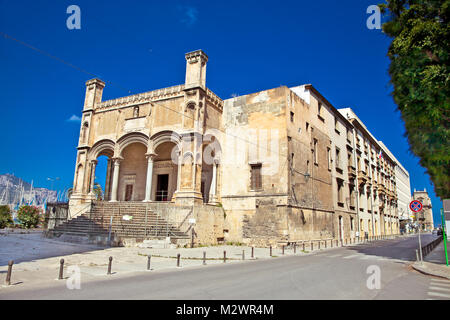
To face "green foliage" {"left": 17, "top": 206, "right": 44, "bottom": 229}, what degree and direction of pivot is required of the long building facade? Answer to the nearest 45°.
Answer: approximately 90° to its right

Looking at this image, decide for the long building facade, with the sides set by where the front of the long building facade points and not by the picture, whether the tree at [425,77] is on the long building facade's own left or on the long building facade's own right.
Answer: on the long building facade's own left

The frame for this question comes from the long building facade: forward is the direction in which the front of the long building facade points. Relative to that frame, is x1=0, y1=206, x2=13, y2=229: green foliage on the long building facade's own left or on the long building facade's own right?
on the long building facade's own right

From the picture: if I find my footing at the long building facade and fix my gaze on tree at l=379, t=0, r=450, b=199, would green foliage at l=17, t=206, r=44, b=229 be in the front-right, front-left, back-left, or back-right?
back-right
